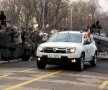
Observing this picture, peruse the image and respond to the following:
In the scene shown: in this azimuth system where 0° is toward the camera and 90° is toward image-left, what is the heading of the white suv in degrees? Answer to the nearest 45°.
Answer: approximately 45°
